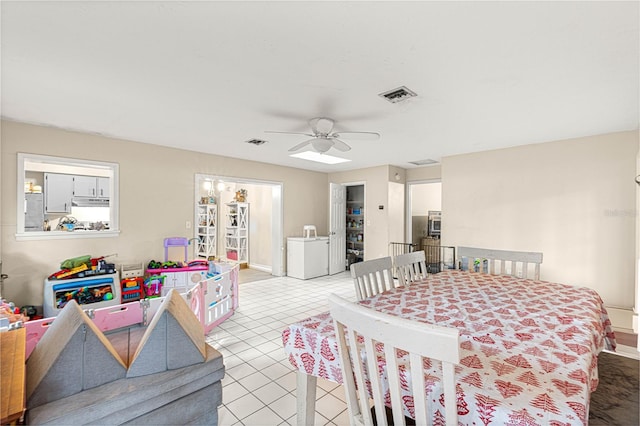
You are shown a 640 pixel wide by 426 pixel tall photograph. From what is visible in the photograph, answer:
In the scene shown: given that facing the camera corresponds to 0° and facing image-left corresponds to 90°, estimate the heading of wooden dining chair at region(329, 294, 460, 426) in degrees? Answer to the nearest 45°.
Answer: approximately 225°

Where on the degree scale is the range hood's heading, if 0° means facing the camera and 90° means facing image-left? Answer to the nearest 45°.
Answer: approximately 0°

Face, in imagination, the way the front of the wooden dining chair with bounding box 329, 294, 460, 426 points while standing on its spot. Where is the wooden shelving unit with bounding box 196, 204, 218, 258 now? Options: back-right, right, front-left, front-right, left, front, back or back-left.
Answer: left

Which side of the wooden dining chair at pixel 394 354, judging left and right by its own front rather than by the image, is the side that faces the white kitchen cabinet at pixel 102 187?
left

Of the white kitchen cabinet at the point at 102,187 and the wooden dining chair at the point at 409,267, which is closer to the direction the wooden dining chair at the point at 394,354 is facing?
the wooden dining chair

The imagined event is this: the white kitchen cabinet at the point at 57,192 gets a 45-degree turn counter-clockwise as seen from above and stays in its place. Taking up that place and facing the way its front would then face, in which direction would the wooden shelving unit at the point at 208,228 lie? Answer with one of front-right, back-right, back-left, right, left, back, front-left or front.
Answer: front-left

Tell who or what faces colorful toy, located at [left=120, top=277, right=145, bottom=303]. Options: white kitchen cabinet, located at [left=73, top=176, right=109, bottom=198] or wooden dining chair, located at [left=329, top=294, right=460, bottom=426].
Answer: the white kitchen cabinet

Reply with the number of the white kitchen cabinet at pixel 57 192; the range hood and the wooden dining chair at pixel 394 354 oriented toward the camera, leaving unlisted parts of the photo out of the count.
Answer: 2

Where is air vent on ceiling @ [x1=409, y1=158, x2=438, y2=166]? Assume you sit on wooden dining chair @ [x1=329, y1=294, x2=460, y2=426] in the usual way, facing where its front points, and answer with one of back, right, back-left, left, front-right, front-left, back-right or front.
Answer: front-left

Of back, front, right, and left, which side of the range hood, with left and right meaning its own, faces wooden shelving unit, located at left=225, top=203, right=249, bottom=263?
left
